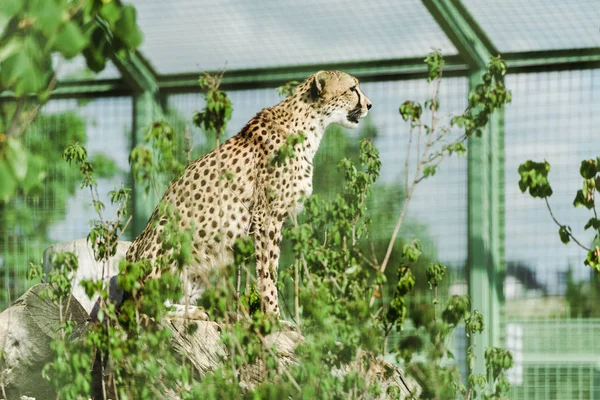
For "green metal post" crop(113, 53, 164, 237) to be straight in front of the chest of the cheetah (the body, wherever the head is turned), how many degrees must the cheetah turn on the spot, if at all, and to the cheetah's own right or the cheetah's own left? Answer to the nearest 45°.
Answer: approximately 135° to the cheetah's own left

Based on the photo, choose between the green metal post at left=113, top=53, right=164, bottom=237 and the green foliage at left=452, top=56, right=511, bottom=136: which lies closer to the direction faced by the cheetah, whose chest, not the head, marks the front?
the green foliage

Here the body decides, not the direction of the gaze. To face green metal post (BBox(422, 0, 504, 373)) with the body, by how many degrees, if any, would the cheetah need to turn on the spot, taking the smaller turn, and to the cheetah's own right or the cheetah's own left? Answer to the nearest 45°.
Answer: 0° — it already faces it

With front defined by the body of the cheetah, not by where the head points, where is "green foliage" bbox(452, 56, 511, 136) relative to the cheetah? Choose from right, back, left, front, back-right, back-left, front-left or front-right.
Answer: front-right

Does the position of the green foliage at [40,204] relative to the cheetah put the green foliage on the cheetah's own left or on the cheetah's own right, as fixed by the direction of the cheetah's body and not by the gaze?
on the cheetah's own left

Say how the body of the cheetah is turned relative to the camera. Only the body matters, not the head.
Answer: to the viewer's right

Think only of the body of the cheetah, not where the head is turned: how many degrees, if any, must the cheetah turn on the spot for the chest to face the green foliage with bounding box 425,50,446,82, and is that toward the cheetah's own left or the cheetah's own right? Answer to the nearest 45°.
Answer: approximately 45° to the cheetah's own right

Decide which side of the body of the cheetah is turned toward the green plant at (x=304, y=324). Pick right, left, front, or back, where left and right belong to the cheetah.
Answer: right
